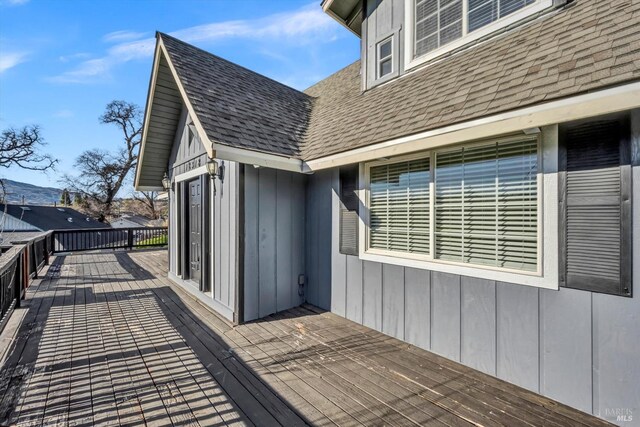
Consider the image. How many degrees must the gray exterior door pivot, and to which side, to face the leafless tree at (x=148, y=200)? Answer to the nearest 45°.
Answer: approximately 90° to its right

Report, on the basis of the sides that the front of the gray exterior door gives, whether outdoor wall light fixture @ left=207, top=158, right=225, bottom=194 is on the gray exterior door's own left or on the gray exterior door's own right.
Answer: on the gray exterior door's own left

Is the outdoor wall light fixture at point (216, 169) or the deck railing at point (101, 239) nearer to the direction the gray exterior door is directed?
the deck railing

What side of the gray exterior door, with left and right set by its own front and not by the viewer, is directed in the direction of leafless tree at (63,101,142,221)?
right

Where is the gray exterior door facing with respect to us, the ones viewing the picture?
facing to the left of the viewer

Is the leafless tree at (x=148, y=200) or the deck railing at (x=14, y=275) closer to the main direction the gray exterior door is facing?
the deck railing

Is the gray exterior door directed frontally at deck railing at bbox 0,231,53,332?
yes
